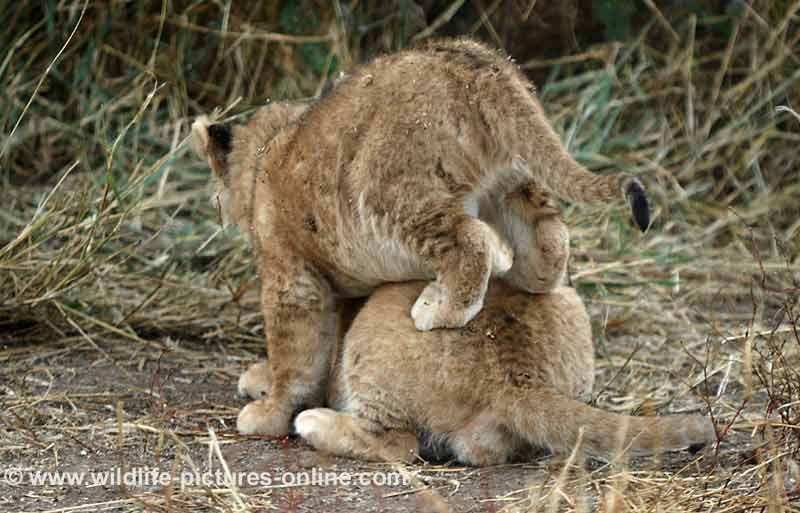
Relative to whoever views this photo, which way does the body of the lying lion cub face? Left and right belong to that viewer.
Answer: facing away from the viewer and to the left of the viewer
